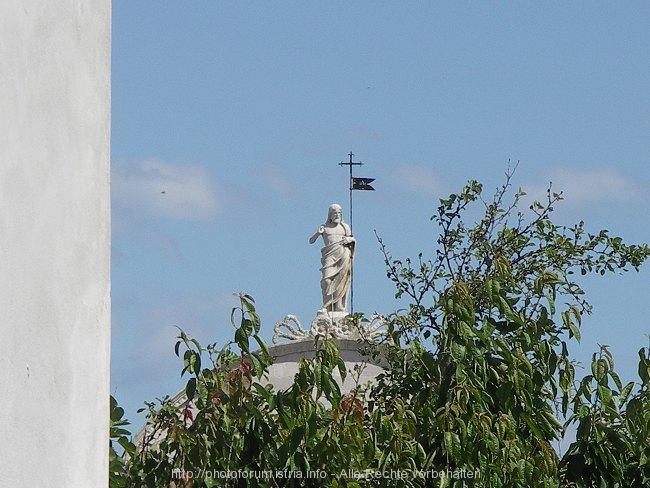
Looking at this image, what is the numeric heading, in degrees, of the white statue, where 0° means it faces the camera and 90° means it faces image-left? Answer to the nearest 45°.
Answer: approximately 0°

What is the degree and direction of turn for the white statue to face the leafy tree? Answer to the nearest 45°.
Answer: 0° — it already faces it
